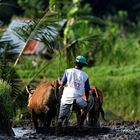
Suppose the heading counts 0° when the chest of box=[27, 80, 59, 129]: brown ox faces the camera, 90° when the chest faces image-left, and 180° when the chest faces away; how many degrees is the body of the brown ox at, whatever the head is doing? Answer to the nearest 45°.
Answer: approximately 135°

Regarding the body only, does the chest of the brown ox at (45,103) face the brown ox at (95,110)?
no

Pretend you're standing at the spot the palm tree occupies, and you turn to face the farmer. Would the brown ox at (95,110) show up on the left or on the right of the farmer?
left

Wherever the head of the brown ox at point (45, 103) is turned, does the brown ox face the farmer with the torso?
no
